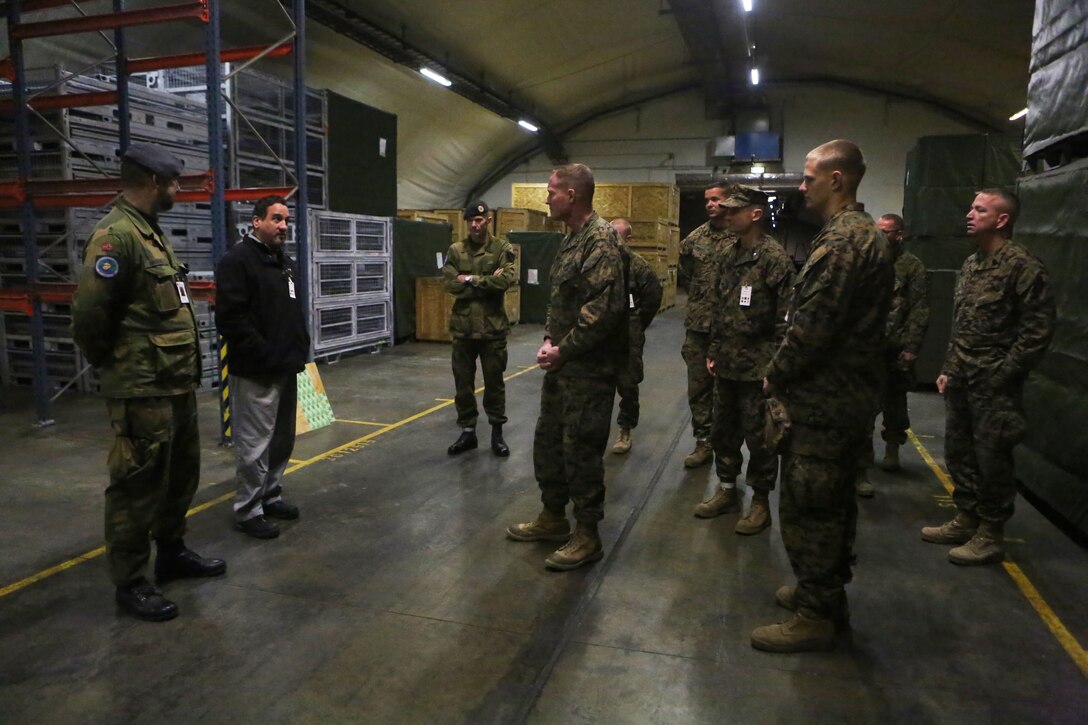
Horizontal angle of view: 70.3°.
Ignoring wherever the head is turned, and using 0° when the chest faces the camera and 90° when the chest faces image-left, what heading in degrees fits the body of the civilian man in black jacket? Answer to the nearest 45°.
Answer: approximately 315°

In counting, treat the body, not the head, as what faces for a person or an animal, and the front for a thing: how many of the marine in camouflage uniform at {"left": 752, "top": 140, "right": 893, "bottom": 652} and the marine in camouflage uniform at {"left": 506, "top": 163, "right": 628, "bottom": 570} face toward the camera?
0

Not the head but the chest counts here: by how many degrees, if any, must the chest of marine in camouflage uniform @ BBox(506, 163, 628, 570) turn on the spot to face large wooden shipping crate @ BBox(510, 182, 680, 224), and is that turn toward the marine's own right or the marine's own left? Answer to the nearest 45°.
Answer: approximately 90° to the marine's own right

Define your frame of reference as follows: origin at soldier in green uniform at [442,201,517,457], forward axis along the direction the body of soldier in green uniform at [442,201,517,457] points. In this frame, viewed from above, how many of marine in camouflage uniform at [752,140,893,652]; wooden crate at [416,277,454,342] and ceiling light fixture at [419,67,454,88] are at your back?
2

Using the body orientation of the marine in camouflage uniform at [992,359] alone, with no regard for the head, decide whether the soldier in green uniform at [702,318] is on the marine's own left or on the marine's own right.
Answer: on the marine's own right

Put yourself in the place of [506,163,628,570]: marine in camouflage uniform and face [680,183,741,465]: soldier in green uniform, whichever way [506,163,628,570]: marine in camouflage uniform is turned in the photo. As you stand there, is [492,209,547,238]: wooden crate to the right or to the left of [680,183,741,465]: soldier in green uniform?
left

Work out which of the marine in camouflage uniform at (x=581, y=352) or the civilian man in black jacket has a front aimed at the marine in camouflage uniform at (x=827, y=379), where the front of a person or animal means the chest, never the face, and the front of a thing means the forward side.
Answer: the civilian man in black jacket

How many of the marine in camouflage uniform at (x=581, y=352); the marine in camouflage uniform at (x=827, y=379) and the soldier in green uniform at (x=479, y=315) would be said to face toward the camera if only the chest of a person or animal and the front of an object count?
1

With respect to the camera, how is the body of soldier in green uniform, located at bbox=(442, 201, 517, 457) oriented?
toward the camera

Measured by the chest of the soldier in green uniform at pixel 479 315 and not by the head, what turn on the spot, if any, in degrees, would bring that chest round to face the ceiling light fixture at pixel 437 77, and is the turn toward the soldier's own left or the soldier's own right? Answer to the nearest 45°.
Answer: approximately 180°

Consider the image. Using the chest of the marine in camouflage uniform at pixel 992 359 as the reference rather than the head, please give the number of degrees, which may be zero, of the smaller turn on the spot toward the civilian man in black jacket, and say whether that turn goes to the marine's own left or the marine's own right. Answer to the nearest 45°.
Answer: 0° — they already face them

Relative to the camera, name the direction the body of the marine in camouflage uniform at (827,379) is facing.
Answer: to the viewer's left

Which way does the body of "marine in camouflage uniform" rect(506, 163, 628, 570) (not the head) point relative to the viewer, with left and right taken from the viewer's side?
facing to the left of the viewer

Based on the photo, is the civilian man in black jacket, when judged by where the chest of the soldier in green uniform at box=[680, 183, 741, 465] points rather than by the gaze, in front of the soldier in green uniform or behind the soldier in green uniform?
in front

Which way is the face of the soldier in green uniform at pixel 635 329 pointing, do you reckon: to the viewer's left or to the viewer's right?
to the viewer's left

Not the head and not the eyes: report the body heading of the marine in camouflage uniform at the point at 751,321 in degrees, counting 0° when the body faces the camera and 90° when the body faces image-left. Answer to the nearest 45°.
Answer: approximately 45°

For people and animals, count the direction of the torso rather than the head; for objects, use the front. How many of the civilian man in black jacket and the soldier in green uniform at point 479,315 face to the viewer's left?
0
